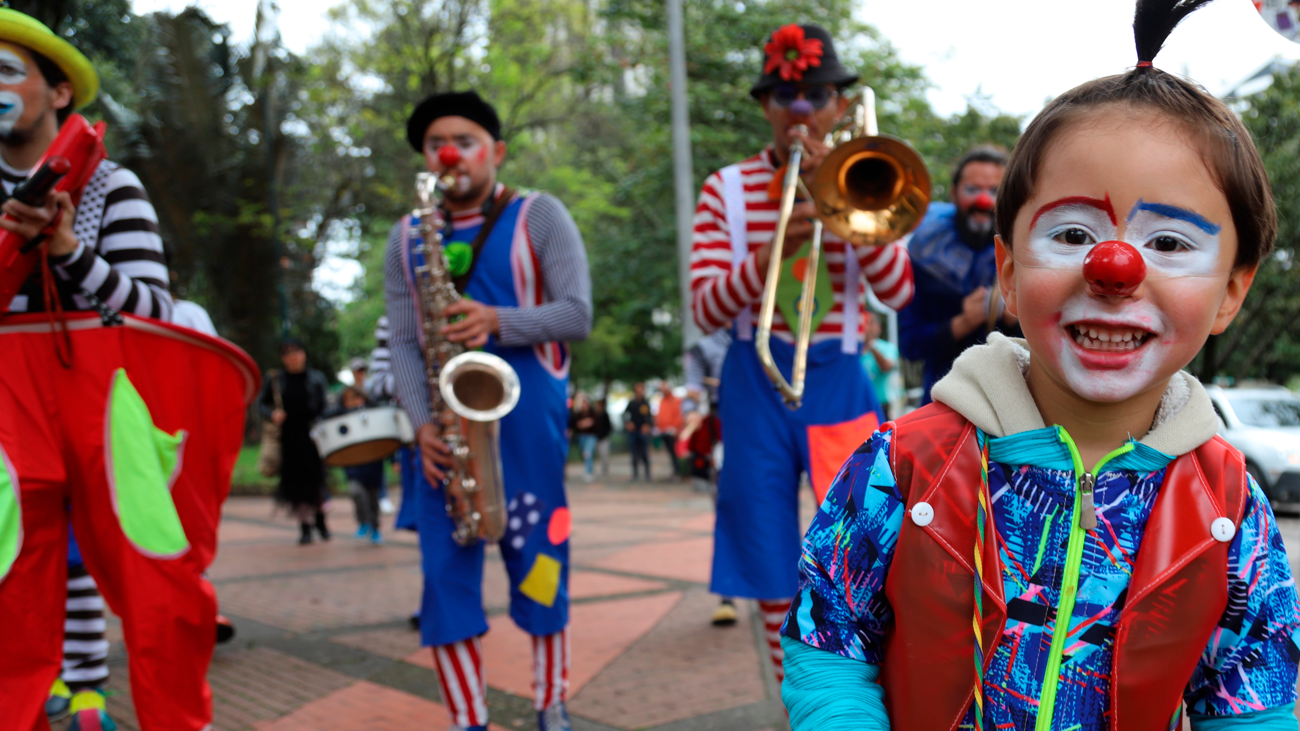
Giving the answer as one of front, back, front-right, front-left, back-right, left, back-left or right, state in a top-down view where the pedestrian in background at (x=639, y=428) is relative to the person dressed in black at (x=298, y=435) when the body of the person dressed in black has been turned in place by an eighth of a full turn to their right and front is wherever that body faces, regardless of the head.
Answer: back

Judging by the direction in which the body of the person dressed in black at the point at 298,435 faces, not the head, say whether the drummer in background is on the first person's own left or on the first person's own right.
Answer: on the first person's own left
